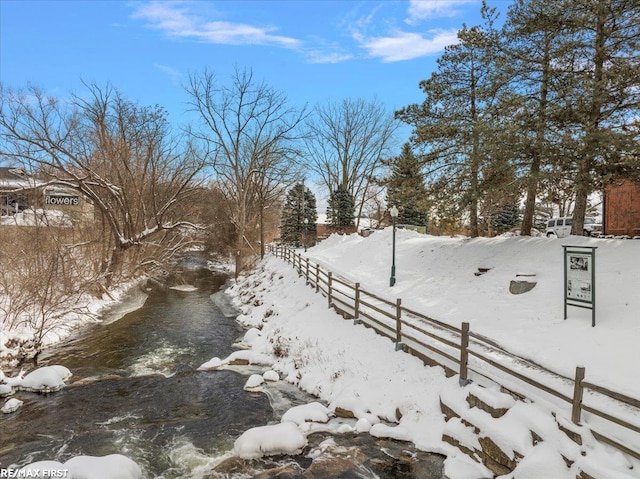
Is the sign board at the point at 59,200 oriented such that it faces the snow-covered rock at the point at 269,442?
yes

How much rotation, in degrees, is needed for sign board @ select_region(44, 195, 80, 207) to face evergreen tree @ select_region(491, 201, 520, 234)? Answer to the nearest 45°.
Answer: approximately 90° to its left

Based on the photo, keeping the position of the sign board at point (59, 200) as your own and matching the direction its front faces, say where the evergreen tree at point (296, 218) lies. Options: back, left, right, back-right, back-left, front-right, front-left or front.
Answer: back-left

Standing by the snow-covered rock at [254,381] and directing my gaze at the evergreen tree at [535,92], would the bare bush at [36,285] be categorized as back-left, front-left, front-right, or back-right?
back-left

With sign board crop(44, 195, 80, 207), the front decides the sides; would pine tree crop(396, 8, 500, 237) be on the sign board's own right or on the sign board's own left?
on the sign board's own left

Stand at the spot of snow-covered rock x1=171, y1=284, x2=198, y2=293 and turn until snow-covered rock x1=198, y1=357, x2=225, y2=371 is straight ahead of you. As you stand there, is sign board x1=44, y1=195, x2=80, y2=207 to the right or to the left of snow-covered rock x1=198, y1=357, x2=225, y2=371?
right

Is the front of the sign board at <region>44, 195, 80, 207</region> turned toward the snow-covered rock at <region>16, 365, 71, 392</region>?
yes

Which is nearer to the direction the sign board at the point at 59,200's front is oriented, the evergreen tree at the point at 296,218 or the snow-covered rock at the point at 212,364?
the snow-covered rock

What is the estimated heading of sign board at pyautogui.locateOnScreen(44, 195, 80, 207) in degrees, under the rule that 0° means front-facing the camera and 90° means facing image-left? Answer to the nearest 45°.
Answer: approximately 0°

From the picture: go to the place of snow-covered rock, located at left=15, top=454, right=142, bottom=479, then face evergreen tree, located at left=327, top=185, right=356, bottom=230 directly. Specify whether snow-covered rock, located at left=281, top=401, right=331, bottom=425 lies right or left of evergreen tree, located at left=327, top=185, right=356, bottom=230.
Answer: right
